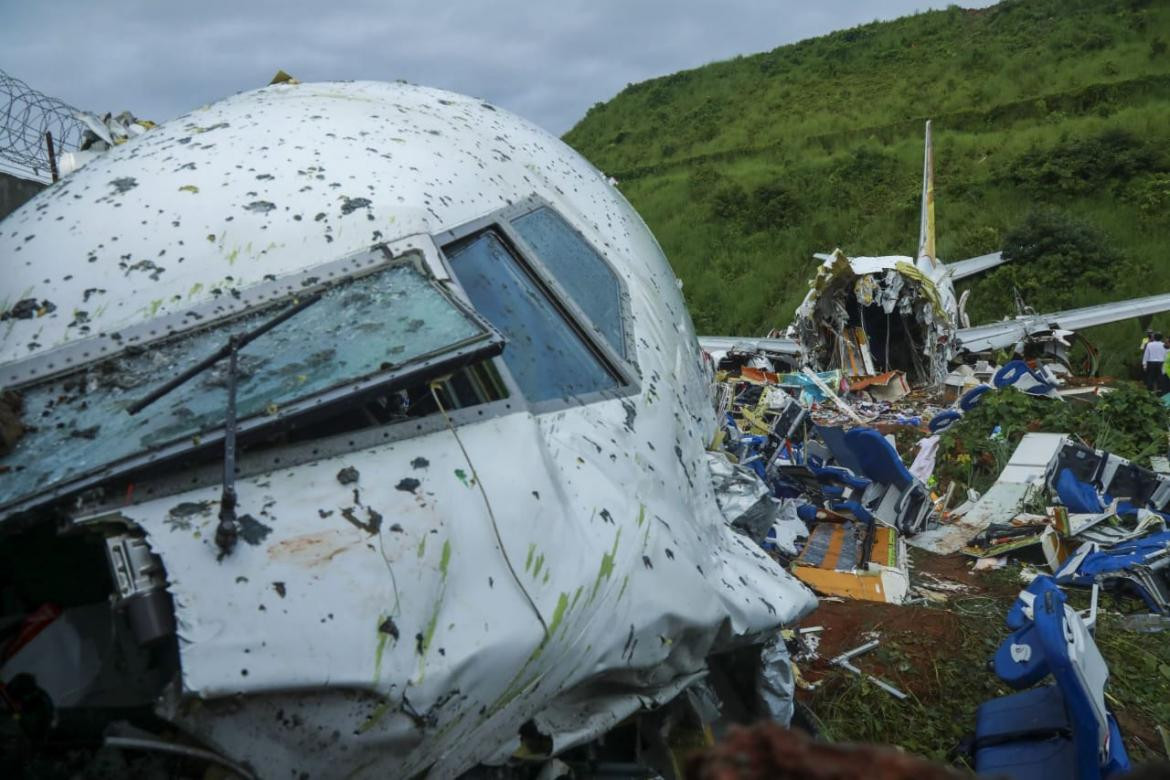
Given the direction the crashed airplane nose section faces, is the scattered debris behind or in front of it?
behind

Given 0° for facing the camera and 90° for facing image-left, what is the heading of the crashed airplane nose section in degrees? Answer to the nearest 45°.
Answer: approximately 45°

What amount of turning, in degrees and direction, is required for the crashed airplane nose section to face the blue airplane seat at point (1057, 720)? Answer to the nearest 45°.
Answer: approximately 135° to its left

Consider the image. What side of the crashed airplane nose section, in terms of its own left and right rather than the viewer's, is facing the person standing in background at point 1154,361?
back

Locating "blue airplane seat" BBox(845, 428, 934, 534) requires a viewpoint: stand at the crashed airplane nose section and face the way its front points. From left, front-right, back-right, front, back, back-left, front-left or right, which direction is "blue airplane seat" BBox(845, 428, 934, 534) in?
back

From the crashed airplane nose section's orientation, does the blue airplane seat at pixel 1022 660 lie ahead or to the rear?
to the rear

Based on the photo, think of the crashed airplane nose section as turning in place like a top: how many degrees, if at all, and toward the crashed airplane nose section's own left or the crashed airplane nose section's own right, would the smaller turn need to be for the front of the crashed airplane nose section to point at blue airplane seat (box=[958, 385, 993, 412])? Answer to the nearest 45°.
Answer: approximately 180°

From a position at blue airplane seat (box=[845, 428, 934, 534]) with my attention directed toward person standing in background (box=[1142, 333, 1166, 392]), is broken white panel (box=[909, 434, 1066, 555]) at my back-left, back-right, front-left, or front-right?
front-right

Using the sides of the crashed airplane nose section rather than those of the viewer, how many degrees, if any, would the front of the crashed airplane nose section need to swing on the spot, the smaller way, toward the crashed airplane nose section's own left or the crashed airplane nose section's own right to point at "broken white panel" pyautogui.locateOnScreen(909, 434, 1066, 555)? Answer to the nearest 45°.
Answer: approximately 180°
